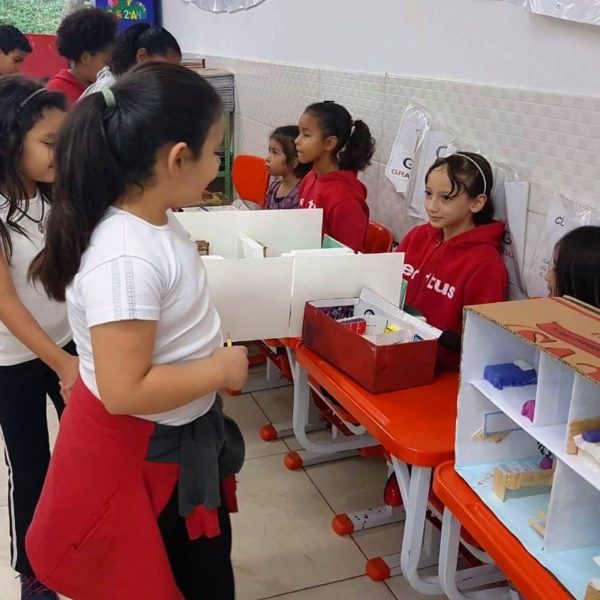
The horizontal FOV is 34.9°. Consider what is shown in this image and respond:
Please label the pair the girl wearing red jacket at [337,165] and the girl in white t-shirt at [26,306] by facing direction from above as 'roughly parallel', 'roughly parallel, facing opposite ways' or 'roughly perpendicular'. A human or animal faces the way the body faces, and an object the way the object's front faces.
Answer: roughly parallel, facing opposite ways

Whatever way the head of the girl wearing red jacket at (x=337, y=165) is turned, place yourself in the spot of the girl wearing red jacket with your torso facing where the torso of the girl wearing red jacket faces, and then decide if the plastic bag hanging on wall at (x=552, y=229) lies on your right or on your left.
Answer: on your left

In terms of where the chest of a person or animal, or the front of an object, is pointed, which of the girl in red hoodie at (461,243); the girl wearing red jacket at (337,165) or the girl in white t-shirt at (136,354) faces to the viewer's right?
the girl in white t-shirt

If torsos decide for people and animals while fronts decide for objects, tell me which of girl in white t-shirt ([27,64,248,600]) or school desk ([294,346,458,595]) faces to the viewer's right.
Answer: the girl in white t-shirt

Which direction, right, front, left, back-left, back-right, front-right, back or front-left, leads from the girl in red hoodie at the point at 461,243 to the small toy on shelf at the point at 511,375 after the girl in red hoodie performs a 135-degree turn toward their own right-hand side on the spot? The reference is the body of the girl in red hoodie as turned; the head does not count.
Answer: back

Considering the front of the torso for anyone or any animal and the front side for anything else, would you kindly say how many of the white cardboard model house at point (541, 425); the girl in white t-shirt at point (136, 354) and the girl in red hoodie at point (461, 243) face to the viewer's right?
1

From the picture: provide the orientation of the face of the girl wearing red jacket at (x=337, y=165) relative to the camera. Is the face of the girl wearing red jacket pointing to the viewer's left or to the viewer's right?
to the viewer's left

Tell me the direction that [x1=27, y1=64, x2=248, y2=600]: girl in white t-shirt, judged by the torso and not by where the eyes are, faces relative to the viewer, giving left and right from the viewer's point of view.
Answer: facing to the right of the viewer

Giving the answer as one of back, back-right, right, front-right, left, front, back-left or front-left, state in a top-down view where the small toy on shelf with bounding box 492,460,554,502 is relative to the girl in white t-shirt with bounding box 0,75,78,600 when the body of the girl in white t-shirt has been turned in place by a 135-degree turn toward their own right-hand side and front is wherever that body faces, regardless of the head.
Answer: back-left

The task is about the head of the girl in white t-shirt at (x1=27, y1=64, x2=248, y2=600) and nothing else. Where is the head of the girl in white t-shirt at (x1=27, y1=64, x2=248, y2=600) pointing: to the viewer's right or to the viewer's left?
to the viewer's right
